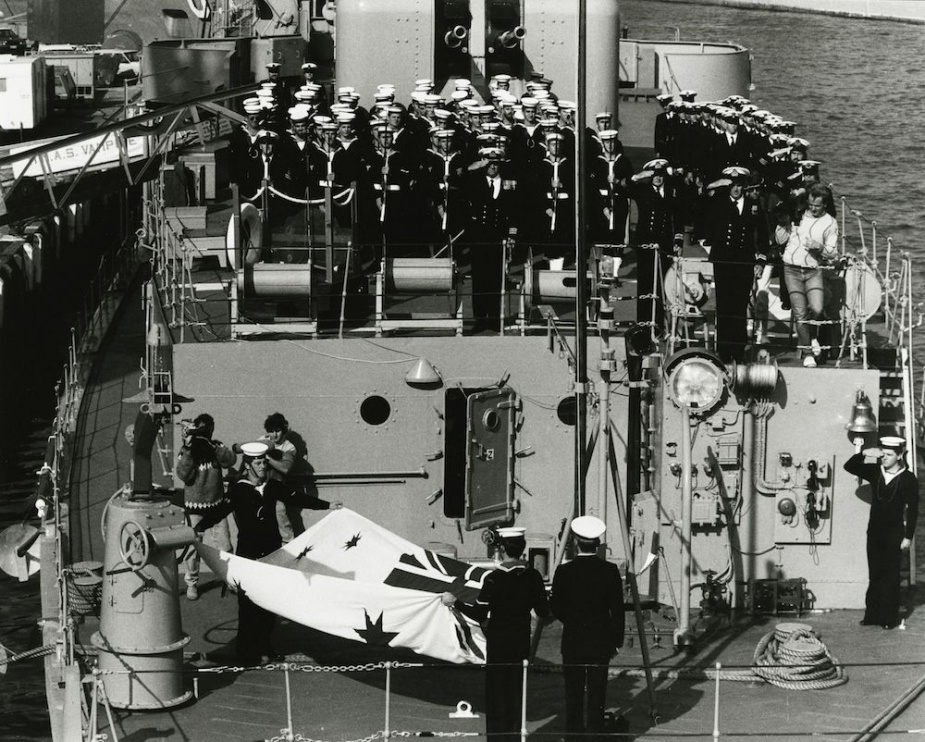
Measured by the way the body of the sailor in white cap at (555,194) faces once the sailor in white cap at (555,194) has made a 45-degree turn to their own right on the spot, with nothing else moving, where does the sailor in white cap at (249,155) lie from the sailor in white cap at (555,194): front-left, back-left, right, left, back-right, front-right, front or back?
front-right

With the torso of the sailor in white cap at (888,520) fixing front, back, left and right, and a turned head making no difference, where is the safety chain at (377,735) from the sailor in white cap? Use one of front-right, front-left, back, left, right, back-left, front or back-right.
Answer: front

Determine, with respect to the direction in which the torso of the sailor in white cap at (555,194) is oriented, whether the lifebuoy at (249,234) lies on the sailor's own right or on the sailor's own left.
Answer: on the sailor's own right

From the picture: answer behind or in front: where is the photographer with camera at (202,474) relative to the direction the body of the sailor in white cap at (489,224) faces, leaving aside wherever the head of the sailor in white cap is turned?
in front

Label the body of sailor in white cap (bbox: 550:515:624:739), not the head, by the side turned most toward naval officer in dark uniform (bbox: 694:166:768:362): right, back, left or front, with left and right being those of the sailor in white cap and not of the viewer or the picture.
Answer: front

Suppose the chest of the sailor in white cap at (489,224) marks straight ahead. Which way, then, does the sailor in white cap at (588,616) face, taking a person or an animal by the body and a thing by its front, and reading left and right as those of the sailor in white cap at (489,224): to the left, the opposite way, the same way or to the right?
the opposite way

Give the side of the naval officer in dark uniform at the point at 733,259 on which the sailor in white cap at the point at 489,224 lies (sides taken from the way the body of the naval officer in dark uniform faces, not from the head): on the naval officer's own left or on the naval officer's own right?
on the naval officer's own right

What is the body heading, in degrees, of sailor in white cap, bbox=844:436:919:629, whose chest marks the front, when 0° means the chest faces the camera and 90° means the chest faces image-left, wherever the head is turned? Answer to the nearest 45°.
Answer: approximately 45°

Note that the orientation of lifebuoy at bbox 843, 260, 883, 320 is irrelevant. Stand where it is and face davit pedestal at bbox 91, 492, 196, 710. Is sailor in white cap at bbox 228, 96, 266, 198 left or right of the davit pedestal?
right

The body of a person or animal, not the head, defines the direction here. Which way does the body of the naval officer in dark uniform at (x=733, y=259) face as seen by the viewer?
toward the camera

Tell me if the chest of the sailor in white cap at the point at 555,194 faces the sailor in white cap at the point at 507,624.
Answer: yes

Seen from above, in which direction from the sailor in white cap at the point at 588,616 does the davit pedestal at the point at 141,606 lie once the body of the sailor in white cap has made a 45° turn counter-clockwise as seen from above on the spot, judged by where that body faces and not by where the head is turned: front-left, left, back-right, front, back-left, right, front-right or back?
front-left

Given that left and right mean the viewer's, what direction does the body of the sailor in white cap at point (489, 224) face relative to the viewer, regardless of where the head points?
facing the viewer

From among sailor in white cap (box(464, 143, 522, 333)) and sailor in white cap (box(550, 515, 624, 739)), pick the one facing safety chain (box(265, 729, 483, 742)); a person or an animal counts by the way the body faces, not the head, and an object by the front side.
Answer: sailor in white cap (box(464, 143, 522, 333))

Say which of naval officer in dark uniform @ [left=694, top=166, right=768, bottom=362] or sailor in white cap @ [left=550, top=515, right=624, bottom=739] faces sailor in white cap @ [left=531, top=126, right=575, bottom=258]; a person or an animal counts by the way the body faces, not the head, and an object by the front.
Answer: sailor in white cap @ [left=550, top=515, right=624, bottom=739]

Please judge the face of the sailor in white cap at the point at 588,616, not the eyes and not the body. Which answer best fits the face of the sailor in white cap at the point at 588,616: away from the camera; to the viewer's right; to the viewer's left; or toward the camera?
away from the camera

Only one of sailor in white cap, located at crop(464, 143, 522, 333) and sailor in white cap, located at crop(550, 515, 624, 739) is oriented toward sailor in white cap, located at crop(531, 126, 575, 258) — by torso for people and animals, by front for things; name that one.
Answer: sailor in white cap, located at crop(550, 515, 624, 739)

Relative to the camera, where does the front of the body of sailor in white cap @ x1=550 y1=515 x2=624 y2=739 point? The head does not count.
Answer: away from the camera

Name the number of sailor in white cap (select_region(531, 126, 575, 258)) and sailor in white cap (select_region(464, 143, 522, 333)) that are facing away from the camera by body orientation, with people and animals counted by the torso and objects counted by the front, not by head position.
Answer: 0
